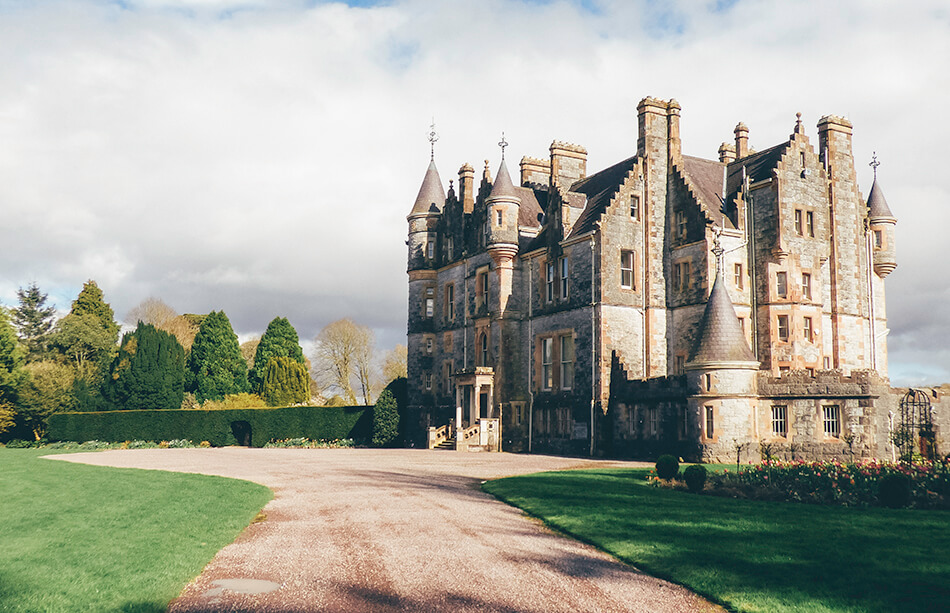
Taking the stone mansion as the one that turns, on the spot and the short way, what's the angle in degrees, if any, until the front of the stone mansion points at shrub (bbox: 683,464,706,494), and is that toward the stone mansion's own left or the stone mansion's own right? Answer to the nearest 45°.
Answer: approximately 45° to the stone mansion's own left

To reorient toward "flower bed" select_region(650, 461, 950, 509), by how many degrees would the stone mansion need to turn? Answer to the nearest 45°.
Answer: approximately 45° to its left

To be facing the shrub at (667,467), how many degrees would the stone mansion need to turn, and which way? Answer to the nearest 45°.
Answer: approximately 45° to its left

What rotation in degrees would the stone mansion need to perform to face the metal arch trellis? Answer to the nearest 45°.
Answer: approximately 90° to its left

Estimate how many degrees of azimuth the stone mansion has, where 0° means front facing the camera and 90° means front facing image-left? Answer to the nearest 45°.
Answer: approximately 45°
